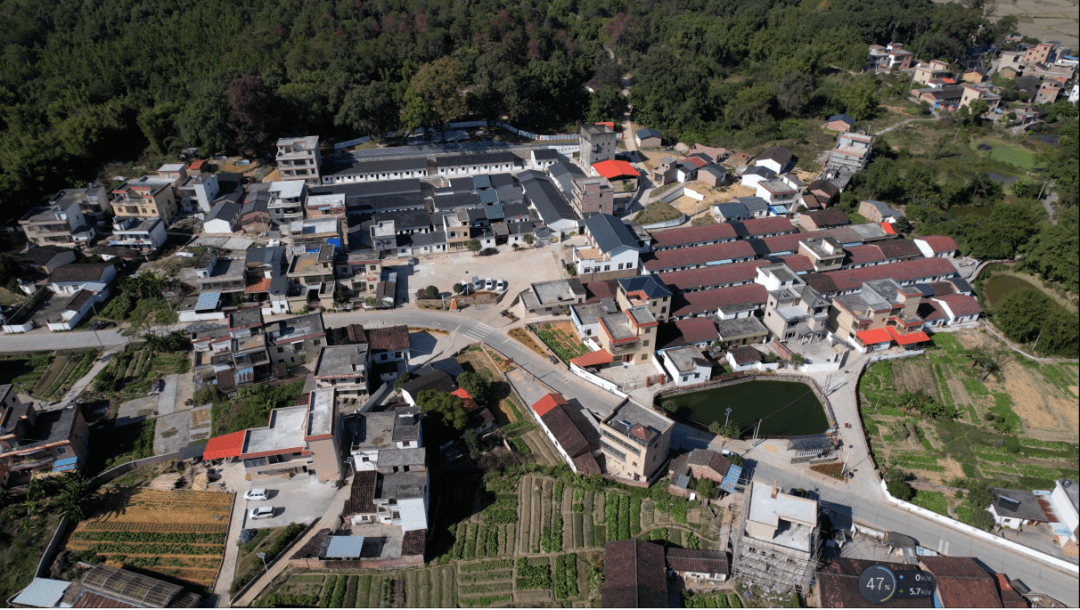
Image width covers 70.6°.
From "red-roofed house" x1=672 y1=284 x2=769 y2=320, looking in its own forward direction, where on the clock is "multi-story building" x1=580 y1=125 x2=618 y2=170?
The multi-story building is roughly at 5 o'clock from the red-roofed house.

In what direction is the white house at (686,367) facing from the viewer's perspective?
toward the camera

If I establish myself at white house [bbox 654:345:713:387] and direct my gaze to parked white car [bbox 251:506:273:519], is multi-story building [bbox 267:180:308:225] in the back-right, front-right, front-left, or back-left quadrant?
front-right

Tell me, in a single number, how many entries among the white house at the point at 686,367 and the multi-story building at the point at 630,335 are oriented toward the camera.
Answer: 2

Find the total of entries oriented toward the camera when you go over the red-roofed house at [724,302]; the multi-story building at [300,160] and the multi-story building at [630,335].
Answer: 3

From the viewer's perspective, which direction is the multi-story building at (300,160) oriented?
toward the camera

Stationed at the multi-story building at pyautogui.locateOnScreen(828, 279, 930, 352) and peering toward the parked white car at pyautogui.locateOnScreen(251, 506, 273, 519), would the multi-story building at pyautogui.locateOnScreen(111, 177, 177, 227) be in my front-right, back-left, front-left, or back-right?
front-right

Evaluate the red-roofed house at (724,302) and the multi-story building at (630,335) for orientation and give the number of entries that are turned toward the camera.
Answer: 2

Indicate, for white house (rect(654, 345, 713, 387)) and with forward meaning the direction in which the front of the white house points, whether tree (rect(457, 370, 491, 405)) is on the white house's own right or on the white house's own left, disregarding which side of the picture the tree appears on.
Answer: on the white house's own right

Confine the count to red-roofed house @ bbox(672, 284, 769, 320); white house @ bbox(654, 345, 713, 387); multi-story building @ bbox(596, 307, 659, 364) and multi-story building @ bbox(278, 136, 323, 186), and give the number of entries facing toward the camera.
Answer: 4

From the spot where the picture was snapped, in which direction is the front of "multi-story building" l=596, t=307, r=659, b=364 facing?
facing the viewer

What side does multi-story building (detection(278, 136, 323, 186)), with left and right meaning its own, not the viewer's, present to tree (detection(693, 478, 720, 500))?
front

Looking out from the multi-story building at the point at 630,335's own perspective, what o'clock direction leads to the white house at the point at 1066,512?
The white house is roughly at 10 o'clock from the multi-story building.

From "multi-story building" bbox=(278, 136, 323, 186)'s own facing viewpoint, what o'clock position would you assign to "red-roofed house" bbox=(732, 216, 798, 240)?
The red-roofed house is roughly at 10 o'clock from the multi-story building.
